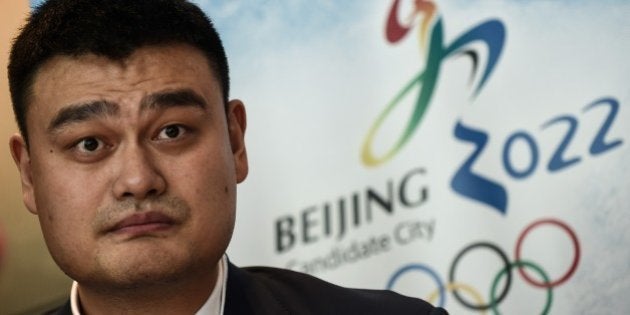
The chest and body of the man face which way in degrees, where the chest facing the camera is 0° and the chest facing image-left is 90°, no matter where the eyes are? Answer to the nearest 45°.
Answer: approximately 0°
